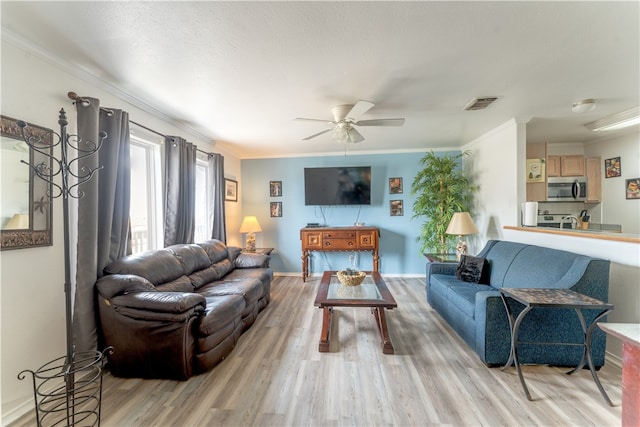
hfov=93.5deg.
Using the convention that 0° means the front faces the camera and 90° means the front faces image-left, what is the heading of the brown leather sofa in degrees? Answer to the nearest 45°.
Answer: approximately 315°

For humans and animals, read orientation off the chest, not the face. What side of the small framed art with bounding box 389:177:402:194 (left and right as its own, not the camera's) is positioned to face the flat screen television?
right

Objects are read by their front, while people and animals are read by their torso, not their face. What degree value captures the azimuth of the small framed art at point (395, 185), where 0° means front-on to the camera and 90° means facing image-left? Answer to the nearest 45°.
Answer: approximately 0°

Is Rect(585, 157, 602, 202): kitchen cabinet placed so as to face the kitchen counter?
yes

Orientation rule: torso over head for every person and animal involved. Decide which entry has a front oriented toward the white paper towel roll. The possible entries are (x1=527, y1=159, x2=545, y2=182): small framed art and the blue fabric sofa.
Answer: the small framed art

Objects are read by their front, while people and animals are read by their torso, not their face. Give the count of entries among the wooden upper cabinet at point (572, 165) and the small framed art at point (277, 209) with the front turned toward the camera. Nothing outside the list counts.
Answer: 2
